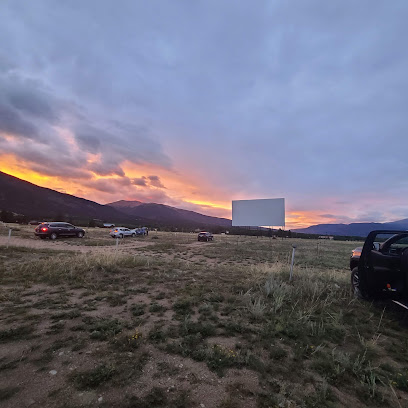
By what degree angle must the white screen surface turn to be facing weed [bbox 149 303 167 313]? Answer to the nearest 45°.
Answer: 0° — it already faces it

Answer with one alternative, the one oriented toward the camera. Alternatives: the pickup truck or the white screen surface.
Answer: the white screen surface

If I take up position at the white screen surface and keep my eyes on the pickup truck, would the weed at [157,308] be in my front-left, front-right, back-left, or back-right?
front-right

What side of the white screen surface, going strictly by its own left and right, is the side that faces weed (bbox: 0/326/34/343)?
front

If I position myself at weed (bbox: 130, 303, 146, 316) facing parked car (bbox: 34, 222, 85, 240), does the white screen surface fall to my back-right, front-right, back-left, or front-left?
front-right

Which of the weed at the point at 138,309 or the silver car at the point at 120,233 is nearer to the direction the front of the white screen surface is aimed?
the weed

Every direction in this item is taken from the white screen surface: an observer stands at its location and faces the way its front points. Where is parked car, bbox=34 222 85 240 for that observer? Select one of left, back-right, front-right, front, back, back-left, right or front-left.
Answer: right

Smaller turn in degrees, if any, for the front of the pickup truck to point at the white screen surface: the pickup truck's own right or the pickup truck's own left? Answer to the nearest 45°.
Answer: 0° — it already faces it

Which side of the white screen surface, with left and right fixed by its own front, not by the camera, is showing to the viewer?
front

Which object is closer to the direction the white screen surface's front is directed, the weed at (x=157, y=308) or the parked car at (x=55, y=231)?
the weed

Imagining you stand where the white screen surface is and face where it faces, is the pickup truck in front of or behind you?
in front

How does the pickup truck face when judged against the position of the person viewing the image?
facing away from the viewer and to the left of the viewer

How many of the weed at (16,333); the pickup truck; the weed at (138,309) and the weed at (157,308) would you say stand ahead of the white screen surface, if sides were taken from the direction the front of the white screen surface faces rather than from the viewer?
4

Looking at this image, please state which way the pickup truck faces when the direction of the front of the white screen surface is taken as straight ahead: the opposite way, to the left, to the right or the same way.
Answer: the opposite way
